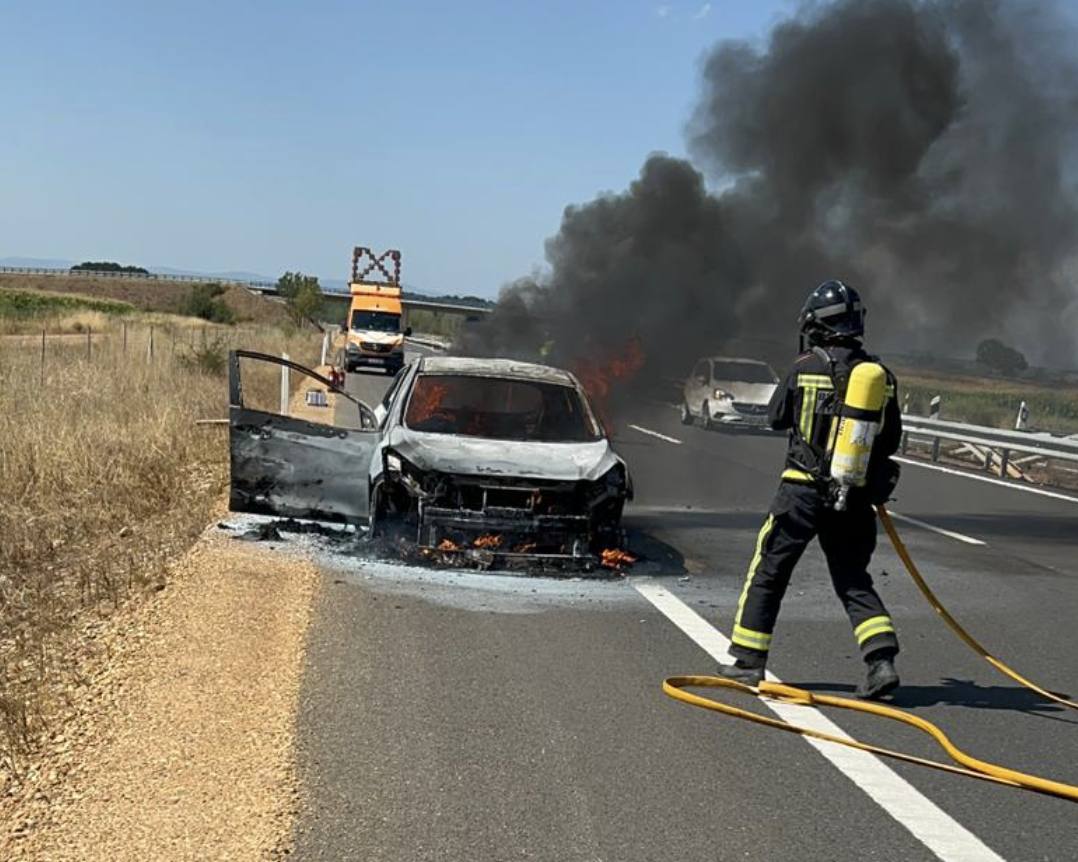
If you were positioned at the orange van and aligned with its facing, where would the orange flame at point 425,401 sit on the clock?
The orange flame is roughly at 12 o'clock from the orange van.

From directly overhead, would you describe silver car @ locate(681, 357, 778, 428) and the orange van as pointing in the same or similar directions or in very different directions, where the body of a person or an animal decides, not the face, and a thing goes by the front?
same or similar directions

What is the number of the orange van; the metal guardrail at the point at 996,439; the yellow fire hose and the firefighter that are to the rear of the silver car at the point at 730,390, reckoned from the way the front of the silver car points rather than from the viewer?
1

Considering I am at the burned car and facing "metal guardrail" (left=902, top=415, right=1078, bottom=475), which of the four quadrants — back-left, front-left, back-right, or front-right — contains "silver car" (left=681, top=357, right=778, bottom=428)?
front-left

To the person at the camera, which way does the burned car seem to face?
facing the viewer

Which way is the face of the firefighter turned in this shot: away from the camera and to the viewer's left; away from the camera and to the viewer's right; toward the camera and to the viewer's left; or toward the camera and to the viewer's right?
away from the camera and to the viewer's left

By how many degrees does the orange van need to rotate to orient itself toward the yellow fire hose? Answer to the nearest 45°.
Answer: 0° — it already faces it

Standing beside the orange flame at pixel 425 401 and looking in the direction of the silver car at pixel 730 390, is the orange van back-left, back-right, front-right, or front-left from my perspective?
front-left

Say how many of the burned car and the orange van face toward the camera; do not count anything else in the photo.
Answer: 2

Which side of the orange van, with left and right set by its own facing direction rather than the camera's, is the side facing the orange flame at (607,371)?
front

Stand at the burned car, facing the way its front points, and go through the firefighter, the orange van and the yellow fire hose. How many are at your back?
1

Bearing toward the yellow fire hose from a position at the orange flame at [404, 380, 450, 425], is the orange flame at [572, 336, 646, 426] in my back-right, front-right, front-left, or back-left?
back-left

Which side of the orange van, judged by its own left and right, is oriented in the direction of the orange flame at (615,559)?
front
